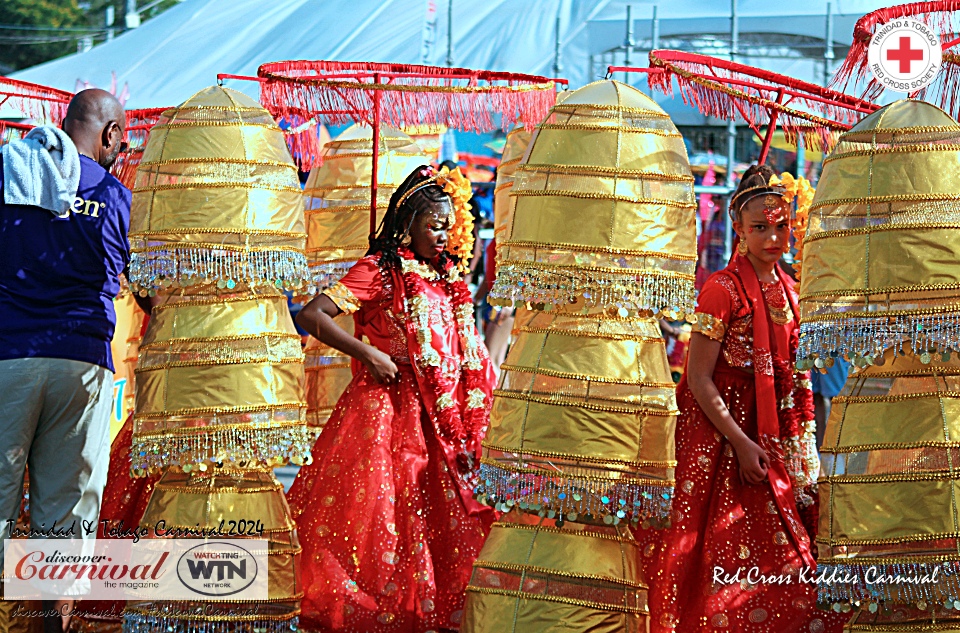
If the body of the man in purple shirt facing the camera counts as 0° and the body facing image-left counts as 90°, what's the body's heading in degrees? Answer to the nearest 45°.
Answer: approximately 225°

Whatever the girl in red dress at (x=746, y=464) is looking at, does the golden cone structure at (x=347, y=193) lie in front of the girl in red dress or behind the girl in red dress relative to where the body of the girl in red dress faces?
behind

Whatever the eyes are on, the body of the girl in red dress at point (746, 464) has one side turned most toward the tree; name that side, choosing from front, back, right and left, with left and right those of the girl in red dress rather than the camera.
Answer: back

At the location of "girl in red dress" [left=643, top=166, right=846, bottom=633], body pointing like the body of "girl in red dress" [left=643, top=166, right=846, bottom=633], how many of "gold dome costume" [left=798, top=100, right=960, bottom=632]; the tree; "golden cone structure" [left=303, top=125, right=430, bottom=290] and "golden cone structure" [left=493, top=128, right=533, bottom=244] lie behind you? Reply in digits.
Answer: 3

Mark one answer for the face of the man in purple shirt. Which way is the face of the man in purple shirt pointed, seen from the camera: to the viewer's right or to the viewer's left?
to the viewer's right

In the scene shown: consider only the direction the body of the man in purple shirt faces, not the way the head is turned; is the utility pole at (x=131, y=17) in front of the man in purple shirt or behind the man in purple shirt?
in front

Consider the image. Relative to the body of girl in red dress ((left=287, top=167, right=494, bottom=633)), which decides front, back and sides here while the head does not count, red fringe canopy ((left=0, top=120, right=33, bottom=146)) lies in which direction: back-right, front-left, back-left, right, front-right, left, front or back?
back

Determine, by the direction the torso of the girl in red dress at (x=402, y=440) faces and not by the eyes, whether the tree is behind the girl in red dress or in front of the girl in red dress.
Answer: behind

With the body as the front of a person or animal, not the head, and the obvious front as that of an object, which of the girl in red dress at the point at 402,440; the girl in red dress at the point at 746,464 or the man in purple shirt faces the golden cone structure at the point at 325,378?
the man in purple shirt

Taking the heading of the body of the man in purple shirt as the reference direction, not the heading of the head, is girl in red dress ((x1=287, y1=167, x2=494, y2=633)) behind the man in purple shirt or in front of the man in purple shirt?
in front

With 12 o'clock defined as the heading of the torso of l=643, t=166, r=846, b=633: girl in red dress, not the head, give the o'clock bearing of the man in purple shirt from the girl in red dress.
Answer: The man in purple shirt is roughly at 4 o'clock from the girl in red dress.

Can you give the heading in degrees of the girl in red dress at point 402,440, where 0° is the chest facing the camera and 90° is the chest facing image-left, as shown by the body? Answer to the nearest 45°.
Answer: approximately 315°

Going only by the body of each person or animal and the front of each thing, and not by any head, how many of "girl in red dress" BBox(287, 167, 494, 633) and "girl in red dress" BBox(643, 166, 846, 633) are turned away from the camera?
0

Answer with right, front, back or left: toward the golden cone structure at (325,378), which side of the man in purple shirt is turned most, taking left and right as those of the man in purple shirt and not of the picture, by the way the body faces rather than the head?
front

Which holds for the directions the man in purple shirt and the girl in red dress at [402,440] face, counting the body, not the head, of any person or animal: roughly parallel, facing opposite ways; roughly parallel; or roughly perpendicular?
roughly perpendicular

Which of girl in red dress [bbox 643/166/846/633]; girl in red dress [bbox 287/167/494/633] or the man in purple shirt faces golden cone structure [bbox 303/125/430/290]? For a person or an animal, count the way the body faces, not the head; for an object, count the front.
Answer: the man in purple shirt
